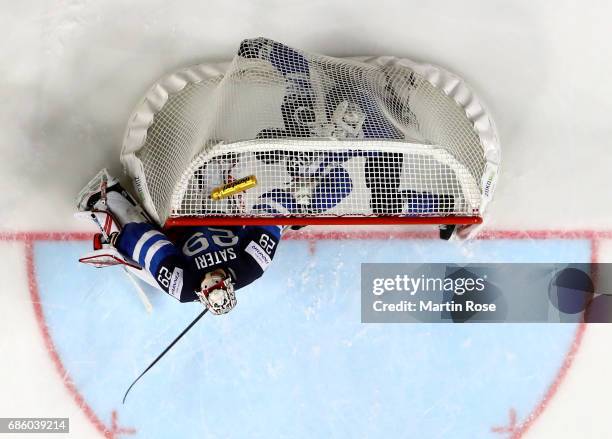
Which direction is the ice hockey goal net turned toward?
toward the camera
